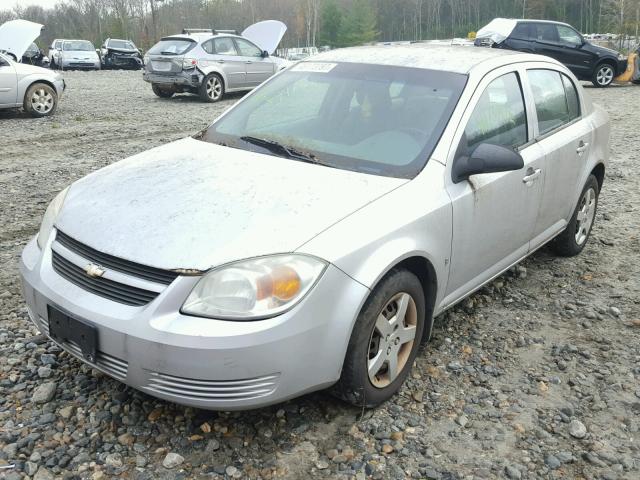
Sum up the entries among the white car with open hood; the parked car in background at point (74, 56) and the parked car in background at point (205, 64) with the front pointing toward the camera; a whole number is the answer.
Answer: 1

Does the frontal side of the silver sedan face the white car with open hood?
no

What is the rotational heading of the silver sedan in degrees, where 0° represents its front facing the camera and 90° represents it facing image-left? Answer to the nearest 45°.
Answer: approximately 45°

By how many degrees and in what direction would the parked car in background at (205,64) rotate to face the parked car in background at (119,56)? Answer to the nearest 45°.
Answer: approximately 45° to its left

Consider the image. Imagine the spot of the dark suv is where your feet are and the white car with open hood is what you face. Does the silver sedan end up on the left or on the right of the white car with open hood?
left

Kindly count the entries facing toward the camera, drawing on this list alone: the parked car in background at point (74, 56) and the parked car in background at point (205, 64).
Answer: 1

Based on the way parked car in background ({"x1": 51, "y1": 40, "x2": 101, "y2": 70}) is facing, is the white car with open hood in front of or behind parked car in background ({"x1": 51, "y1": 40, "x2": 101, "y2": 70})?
in front

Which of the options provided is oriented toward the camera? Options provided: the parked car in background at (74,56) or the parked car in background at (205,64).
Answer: the parked car in background at (74,56)

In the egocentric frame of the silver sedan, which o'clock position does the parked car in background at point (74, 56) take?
The parked car in background is roughly at 4 o'clock from the silver sedan.

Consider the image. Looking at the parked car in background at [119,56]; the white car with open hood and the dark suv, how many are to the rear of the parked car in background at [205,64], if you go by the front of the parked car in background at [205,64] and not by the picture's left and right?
1

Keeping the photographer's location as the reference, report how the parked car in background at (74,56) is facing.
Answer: facing the viewer

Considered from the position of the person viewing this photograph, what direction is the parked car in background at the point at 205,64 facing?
facing away from the viewer and to the right of the viewer

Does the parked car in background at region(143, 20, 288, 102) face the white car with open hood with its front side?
no

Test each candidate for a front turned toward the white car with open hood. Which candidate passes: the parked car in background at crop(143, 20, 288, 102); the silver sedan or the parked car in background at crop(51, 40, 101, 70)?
the parked car in background at crop(51, 40, 101, 70)
